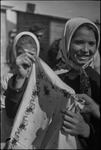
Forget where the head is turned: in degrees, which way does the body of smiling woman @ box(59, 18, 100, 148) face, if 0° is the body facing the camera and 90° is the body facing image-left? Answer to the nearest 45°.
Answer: approximately 0°
